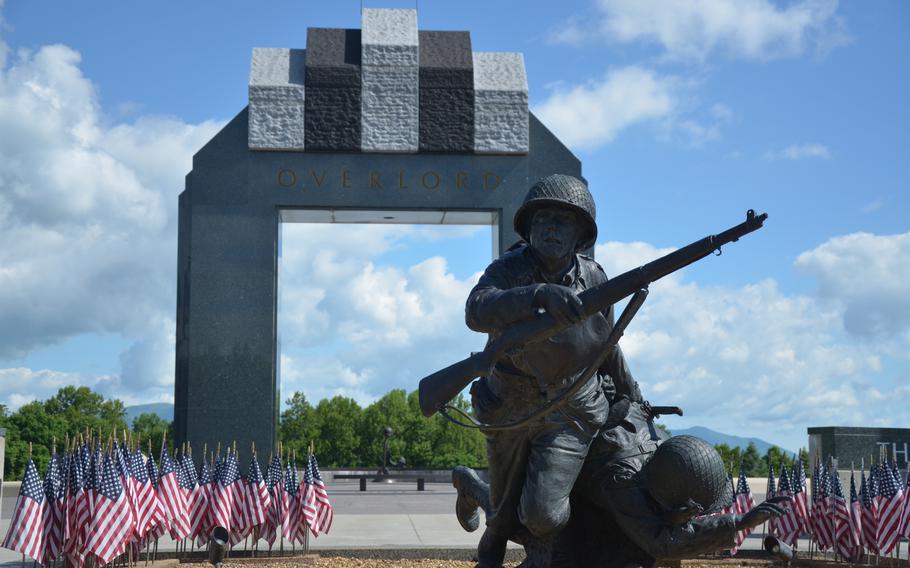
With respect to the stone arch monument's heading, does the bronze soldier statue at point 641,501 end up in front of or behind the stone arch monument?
in front

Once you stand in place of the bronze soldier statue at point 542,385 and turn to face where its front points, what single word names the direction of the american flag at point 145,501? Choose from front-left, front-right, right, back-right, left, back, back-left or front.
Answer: back-right

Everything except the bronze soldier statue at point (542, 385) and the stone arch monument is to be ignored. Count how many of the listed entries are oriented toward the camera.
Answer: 2

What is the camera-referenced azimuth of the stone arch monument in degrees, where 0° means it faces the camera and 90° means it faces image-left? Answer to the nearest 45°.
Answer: approximately 0°

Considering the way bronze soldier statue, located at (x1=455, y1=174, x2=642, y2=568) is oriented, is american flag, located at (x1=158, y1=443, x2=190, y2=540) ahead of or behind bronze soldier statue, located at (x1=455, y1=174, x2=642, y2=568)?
behind

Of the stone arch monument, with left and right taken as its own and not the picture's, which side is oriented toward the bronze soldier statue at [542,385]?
front

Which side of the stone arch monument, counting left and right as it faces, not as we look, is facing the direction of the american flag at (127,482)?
front

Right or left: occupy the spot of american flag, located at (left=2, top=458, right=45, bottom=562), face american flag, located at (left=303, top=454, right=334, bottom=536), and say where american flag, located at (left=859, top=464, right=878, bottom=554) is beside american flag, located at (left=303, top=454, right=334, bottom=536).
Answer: right

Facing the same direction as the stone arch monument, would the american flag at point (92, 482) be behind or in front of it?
in front

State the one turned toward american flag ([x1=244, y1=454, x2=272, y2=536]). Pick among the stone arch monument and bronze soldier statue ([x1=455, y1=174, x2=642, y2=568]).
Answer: the stone arch monument

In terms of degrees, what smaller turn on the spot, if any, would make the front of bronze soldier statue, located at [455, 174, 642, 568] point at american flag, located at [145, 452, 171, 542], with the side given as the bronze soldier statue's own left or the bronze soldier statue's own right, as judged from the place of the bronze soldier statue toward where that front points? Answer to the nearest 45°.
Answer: approximately 135° to the bronze soldier statue's own right

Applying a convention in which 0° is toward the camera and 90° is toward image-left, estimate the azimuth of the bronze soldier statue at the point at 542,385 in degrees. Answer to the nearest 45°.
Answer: approximately 0°
